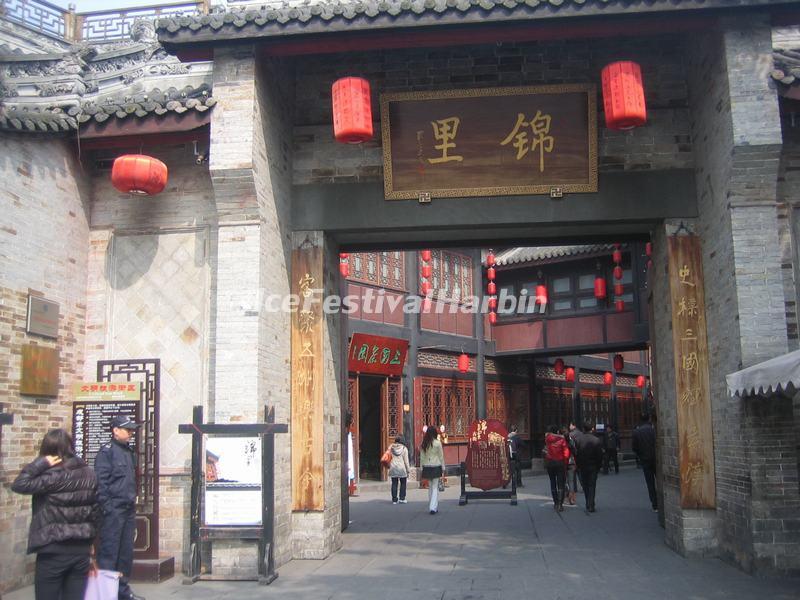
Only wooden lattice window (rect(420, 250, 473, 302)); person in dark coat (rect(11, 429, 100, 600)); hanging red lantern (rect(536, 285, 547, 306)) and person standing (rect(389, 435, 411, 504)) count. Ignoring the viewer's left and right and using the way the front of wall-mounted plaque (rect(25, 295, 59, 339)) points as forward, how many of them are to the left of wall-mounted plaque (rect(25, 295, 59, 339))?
3

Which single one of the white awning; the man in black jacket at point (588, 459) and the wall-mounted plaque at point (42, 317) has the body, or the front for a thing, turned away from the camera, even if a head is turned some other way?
the man in black jacket

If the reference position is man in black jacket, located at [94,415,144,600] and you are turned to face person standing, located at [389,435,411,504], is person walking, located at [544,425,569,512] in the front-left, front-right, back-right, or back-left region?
front-right

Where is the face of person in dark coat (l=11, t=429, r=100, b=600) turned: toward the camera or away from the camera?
away from the camera

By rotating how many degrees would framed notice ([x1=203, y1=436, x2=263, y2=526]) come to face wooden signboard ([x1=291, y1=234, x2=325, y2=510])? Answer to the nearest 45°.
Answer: approximately 135° to its left

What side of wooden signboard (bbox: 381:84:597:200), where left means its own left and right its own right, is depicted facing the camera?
front

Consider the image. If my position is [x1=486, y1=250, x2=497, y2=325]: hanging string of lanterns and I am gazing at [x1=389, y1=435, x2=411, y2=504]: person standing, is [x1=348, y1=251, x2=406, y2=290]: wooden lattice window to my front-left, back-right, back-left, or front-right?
front-right

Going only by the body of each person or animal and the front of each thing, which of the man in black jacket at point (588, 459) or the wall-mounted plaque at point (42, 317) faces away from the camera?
the man in black jacket

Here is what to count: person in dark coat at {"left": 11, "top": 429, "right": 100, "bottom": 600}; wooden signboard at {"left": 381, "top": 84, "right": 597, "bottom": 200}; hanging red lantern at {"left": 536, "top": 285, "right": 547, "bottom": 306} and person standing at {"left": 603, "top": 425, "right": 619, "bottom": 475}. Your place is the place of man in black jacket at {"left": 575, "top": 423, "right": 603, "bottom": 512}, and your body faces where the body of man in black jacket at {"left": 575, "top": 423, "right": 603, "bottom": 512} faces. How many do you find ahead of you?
2

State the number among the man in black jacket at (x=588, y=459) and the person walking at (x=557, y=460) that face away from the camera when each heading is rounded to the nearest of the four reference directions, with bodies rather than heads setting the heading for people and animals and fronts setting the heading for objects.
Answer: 2

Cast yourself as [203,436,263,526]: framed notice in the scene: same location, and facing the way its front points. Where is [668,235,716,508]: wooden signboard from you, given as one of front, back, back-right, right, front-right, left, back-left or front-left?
left

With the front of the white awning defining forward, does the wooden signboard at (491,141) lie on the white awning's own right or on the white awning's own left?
on the white awning's own right

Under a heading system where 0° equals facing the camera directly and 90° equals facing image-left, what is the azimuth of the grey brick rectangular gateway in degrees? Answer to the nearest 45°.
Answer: approximately 0°
